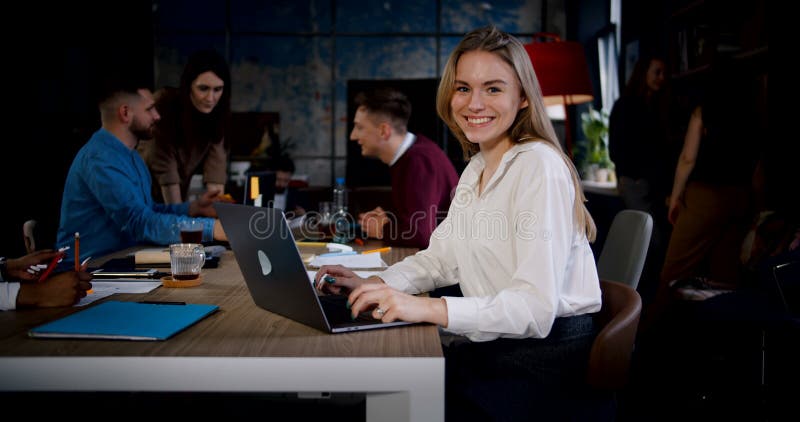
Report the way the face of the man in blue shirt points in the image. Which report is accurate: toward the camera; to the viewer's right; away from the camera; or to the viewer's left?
to the viewer's right

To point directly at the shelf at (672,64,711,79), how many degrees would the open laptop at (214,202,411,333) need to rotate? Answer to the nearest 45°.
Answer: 0° — it already faces it

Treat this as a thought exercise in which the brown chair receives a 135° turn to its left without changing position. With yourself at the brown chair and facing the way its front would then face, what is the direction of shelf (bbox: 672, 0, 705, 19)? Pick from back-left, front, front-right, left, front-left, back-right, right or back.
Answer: back-left

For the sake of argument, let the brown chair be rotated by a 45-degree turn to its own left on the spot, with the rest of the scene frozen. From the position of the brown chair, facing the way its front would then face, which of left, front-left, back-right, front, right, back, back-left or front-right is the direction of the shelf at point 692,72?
back-right

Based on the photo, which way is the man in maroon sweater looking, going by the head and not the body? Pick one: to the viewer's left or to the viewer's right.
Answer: to the viewer's left

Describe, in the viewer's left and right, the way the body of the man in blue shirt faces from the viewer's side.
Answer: facing to the right of the viewer

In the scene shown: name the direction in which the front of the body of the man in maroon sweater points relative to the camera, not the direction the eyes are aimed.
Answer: to the viewer's left

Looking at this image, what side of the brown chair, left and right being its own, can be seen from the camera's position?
left
